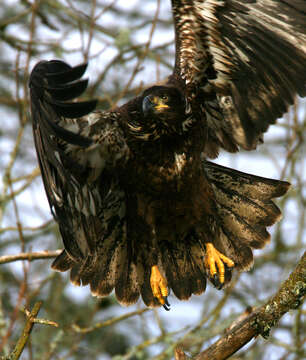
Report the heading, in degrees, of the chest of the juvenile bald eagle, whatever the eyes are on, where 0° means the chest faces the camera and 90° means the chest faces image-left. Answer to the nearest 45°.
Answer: approximately 0°

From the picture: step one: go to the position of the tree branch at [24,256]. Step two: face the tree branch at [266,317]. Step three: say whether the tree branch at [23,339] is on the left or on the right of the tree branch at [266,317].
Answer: right

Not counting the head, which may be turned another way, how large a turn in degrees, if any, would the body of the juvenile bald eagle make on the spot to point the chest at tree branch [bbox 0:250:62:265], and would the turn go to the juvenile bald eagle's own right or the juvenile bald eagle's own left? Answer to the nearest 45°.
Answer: approximately 45° to the juvenile bald eagle's own right
